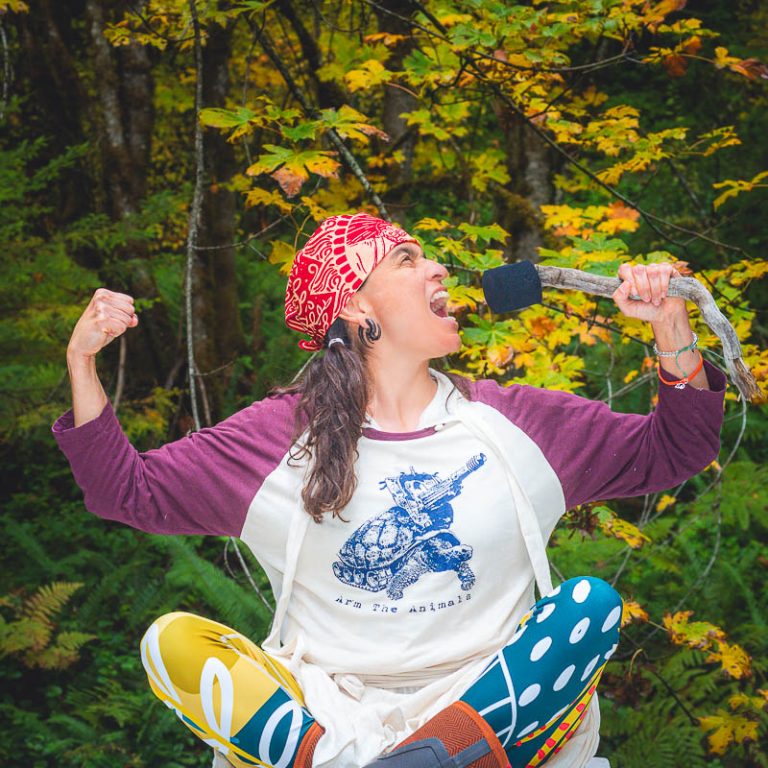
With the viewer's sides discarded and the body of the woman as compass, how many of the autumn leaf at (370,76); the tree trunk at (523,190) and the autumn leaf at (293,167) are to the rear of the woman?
3

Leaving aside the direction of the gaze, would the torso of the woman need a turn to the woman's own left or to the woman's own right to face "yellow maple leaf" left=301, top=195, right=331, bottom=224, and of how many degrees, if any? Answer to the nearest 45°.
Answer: approximately 180°

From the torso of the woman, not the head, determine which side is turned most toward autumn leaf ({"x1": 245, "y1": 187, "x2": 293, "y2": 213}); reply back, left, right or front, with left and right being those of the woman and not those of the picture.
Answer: back

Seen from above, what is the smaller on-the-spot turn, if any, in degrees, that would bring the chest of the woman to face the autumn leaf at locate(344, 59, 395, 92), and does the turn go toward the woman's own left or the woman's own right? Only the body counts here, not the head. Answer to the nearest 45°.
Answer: approximately 180°

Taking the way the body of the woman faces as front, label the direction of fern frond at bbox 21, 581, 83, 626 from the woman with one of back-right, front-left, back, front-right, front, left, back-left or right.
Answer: back-right

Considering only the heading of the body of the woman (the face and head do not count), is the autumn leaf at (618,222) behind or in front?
behind

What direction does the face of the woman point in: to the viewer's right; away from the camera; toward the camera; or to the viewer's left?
to the viewer's right

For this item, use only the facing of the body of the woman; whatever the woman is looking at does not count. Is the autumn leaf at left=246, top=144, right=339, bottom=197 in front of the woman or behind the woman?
behind

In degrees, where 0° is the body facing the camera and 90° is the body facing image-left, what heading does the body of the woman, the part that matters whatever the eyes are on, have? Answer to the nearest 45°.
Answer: approximately 0°

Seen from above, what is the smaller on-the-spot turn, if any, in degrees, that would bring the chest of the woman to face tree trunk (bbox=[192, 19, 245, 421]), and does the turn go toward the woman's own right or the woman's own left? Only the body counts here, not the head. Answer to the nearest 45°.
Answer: approximately 180°

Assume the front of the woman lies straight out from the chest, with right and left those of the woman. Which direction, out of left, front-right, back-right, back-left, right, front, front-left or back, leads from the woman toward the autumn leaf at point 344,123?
back
